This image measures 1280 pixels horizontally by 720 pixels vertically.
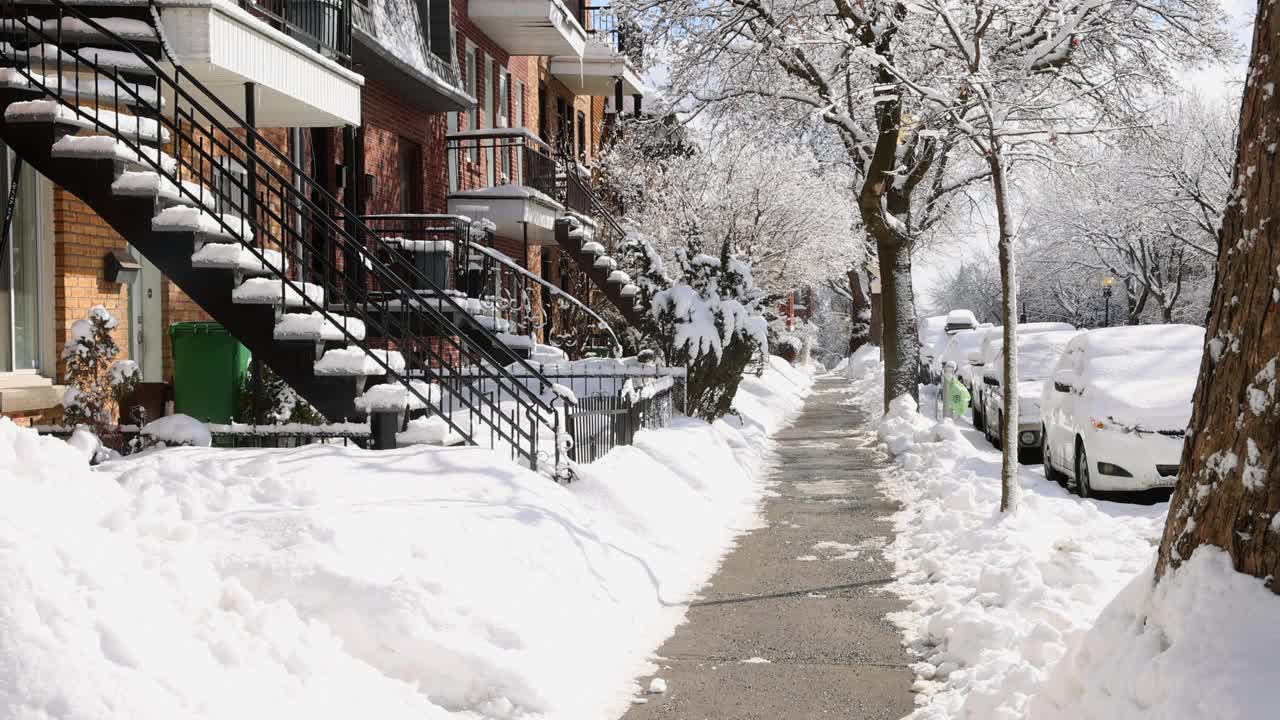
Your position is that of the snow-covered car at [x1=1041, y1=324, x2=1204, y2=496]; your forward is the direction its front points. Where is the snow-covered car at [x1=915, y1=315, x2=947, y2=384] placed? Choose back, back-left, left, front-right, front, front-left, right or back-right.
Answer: back

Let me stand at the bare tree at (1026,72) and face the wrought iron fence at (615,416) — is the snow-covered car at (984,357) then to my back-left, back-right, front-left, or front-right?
front-right

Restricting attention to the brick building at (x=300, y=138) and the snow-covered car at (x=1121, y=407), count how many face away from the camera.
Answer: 0

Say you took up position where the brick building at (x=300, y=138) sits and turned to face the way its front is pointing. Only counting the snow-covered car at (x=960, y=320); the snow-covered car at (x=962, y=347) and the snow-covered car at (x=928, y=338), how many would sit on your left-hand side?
3

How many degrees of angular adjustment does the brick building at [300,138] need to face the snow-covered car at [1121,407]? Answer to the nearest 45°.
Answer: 0° — it already faces it

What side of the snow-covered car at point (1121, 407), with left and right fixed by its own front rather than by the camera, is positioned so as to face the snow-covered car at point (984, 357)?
back

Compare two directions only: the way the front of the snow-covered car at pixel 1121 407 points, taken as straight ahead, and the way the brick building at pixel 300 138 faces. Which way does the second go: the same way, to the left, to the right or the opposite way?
to the left

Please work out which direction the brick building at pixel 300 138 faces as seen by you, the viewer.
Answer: facing the viewer and to the right of the viewer

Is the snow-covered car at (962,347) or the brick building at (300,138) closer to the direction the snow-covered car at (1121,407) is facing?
the brick building

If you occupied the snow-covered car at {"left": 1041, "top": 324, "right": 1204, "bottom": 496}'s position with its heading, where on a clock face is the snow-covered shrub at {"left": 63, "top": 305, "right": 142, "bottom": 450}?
The snow-covered shrub is roughly at 2 o'clock from the snow-covered car.

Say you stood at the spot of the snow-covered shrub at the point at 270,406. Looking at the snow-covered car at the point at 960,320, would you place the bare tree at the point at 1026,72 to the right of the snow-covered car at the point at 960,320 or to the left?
right

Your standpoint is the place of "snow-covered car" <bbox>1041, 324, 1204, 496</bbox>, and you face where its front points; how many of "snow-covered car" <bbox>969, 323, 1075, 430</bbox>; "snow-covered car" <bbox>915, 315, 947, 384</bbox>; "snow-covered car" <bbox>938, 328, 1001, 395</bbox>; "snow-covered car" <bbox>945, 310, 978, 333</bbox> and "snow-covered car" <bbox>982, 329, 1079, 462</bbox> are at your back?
5

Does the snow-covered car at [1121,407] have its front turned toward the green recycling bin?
no

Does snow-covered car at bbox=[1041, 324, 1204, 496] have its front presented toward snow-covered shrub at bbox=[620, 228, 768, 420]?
no

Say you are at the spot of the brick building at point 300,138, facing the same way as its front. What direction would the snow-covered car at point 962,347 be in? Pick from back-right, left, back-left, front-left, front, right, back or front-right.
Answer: left

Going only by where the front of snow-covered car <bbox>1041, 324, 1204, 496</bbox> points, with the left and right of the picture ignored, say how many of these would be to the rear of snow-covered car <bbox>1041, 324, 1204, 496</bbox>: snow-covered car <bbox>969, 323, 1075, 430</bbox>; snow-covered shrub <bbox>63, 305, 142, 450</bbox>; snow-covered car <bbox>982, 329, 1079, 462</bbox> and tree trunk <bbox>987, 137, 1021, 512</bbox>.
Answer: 2

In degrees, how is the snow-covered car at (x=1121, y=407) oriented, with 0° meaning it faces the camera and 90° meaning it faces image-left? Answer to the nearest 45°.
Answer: approximately 0°

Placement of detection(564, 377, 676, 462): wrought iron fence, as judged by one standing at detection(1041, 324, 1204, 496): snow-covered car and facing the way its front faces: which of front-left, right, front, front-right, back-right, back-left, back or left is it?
right

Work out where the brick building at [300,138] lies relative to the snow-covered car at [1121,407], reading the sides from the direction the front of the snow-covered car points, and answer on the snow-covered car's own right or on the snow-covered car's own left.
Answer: on the snow-covered car's own right
